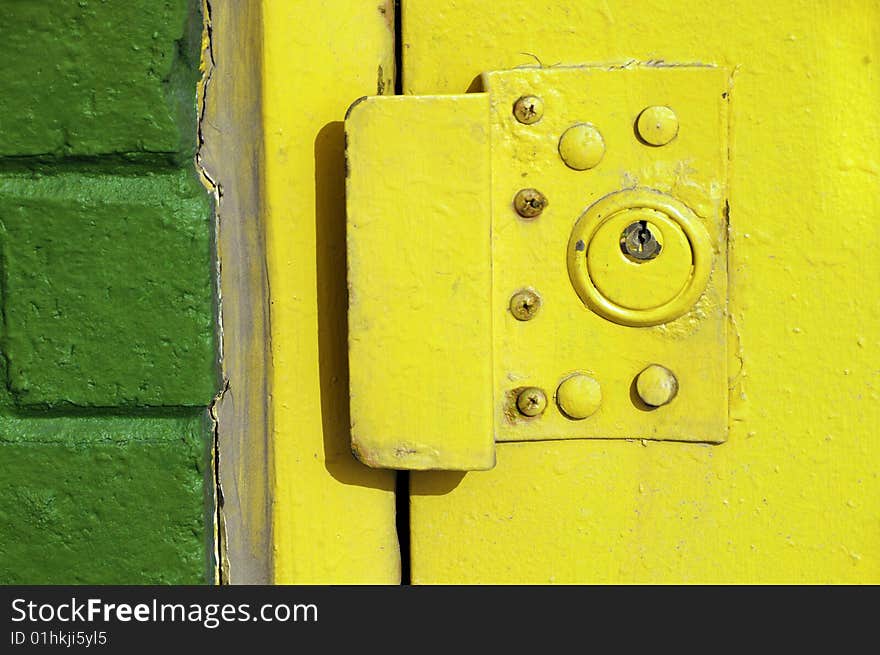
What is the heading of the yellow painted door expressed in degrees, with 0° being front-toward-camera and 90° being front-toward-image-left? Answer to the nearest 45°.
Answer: approximately 0°
